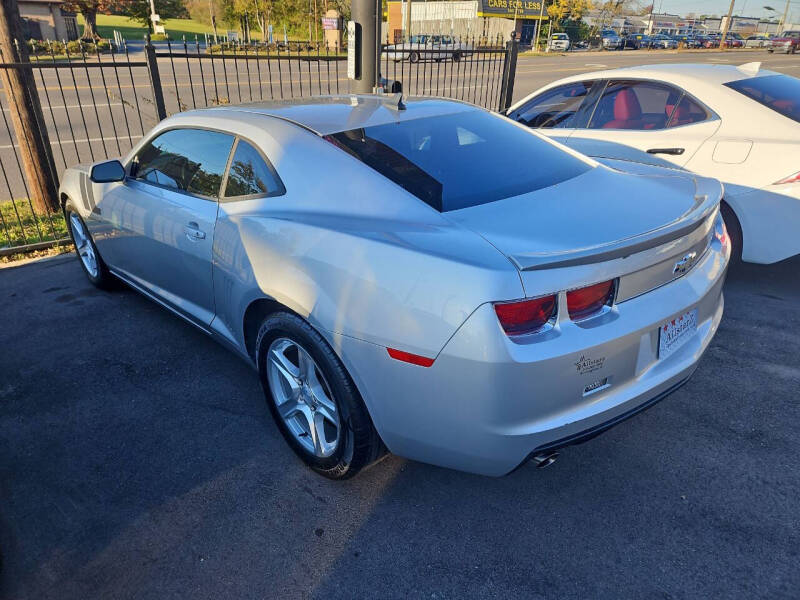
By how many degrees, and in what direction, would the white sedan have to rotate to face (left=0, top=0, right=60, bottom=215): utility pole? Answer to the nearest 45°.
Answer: approximately 45° to its left

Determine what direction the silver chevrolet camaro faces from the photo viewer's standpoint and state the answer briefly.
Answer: facing away from the viewer and to the left of the viewer

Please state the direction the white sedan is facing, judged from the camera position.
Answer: facing away from the viewer and to the left of the viewer

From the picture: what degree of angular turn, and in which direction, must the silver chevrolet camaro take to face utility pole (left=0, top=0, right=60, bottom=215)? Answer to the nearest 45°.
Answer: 0° — it already faces it

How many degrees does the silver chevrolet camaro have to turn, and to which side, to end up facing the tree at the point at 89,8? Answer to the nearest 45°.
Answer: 0° — it already faces it
